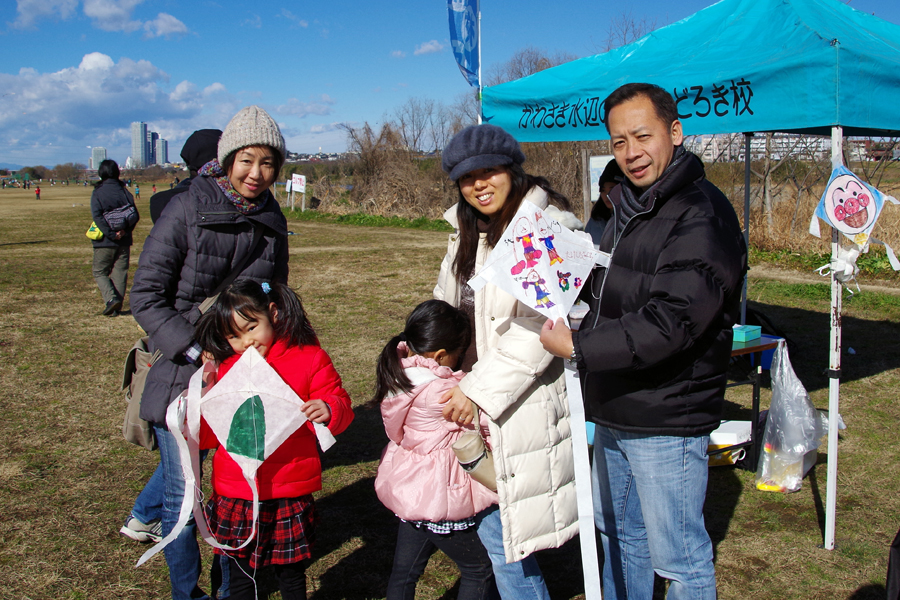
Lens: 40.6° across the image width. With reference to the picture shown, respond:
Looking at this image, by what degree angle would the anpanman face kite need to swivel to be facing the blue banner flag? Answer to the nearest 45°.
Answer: approximately 135° to its right

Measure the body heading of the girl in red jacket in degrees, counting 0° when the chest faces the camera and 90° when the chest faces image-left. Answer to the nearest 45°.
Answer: approximately 0°

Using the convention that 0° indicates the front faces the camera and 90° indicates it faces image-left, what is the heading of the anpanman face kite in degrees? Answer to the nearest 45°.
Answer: approximately 0°

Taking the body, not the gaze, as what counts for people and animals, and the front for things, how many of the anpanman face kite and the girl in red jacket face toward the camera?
2

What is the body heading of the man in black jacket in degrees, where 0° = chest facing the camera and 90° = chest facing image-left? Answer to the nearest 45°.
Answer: approximately 45°
